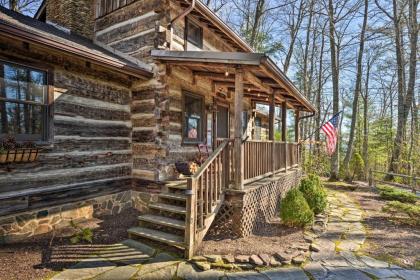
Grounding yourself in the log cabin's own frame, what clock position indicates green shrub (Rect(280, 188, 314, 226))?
The green shrub is roughly at 11 o'clock from the log cabin.

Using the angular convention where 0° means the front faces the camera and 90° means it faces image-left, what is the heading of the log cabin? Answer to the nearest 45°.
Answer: approximately 315°

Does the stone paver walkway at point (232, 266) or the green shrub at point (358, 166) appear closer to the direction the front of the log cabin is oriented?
the stone paver walkway

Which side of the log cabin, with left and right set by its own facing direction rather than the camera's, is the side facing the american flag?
left

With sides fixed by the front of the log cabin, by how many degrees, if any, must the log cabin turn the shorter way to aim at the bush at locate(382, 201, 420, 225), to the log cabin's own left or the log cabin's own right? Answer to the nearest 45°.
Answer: approximately 45° to the log cabin's own left

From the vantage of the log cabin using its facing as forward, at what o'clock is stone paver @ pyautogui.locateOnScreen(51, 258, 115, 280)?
The stone paver is roughly at 2 o'clock from the log cabin.

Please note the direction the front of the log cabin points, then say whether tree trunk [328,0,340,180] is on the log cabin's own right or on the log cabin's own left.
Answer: on the log cabin's own left

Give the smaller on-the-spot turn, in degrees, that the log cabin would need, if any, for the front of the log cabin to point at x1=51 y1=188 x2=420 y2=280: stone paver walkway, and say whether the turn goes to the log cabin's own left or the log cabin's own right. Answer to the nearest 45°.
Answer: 0° — it already faces it

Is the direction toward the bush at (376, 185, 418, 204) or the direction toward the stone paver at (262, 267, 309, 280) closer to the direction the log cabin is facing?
the stone paver

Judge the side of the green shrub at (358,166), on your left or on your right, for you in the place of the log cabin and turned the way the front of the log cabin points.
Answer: on your left
